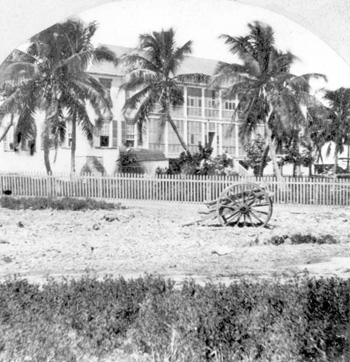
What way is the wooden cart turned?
to the viewer's left

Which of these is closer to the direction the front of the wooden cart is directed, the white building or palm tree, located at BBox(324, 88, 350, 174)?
the white building
